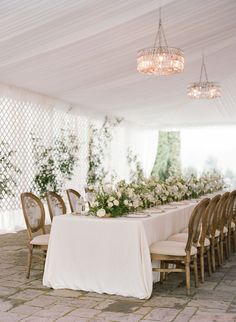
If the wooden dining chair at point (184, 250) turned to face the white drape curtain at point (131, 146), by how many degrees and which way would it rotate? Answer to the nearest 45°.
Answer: approximately 90° to its right

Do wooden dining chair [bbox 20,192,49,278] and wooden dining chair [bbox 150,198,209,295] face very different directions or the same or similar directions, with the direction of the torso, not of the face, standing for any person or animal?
very different directions

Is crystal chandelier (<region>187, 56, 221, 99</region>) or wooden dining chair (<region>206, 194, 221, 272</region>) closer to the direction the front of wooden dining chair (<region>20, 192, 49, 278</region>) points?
the wooden dining chair

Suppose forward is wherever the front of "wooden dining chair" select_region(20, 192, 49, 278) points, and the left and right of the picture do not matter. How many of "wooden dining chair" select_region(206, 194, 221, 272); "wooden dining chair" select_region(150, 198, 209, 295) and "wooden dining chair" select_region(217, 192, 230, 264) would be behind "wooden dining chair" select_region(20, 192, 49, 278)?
0

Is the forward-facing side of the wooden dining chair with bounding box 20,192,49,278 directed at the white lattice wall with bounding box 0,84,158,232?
no

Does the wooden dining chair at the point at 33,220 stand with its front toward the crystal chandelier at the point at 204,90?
no

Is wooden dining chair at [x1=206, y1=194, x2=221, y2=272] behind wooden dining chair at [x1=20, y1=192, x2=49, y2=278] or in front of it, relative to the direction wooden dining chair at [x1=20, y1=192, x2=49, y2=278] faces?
in front

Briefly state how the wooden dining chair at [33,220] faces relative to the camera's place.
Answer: facing the viewer and to the right of the viewer

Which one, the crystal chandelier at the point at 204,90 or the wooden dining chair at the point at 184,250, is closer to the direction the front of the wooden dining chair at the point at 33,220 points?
the wooden dining chair

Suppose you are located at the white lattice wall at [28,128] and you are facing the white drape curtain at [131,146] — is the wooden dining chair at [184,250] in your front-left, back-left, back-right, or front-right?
back-right

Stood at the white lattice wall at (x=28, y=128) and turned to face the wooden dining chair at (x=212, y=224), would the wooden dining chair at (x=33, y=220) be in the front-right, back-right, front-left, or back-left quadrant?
front-right

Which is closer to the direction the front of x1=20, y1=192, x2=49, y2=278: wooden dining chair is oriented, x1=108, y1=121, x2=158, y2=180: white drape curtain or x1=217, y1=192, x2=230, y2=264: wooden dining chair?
the wooden dining chair

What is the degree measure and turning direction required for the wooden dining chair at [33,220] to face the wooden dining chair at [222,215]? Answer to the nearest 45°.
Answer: approximately 45° to its left

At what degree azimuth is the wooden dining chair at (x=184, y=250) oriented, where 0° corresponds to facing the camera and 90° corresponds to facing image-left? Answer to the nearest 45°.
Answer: approximately 90°
